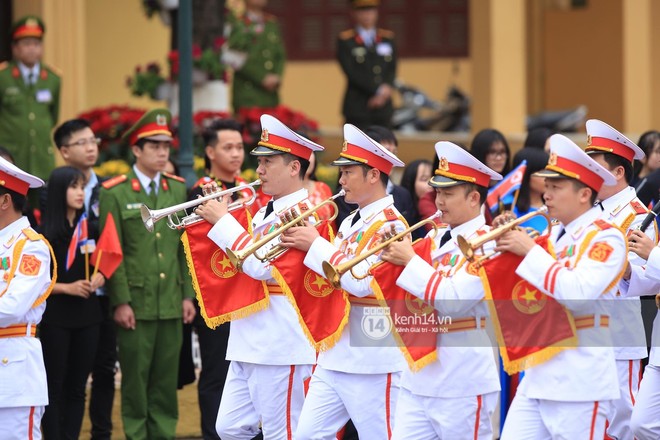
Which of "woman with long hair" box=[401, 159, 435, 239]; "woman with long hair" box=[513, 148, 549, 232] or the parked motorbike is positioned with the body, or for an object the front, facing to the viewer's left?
the parked motorbike

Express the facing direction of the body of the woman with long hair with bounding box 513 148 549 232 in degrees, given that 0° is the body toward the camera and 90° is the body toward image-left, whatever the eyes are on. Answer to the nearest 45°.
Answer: approximately 315°

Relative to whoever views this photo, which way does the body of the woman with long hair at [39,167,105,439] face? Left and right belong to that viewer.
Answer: facing the viewer and to the right of the viewer

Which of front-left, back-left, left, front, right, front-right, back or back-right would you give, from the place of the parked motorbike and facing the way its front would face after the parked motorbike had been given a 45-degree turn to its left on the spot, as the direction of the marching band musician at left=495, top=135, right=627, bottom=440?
front-left

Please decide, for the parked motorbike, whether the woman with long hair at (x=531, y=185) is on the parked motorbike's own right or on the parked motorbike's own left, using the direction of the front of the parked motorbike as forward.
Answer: on the parked motorbike's own left

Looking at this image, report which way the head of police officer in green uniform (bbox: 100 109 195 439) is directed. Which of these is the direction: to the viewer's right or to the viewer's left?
to the viewer's right

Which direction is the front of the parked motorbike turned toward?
to the viewer's left

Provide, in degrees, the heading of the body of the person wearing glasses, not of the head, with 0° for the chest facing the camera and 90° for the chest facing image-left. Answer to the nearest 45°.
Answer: approximately 315°

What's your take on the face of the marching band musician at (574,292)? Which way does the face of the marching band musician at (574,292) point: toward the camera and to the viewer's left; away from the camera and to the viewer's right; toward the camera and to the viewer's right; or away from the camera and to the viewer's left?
toward the camera and to the viewer's left

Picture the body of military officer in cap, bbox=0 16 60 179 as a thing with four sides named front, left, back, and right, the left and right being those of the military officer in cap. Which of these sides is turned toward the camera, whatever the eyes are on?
front

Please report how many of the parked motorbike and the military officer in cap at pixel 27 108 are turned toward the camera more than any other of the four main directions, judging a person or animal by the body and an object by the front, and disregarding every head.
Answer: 1
